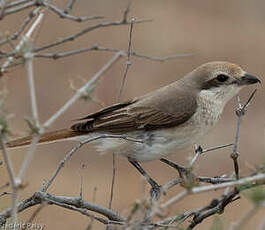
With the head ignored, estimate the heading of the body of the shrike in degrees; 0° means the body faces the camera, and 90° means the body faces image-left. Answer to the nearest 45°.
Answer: approximately 270°
